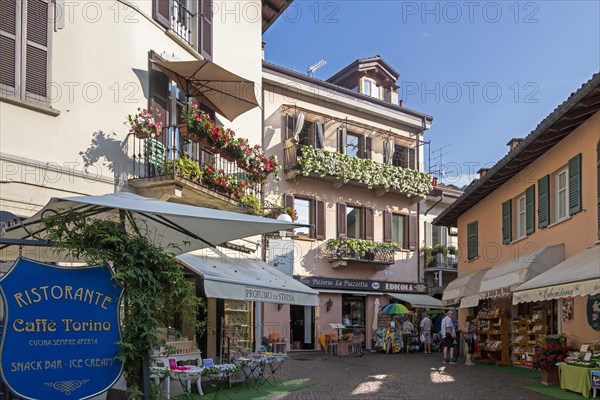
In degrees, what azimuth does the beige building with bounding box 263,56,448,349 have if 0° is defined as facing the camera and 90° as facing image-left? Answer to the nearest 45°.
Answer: approximately 315°

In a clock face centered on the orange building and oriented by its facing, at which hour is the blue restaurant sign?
The blue restaurant sign is roughly at 11 o'clock from the orange building.

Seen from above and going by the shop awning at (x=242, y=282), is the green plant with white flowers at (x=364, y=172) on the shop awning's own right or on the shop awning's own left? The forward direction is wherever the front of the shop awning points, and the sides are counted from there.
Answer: on the shop awning's own left

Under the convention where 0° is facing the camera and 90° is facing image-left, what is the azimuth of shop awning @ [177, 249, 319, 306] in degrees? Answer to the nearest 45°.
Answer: approximately 315°

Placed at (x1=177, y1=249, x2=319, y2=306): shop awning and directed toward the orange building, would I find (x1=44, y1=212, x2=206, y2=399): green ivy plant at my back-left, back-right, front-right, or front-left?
back-right
